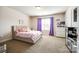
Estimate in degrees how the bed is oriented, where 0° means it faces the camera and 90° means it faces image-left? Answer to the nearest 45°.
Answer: approximately 315°
